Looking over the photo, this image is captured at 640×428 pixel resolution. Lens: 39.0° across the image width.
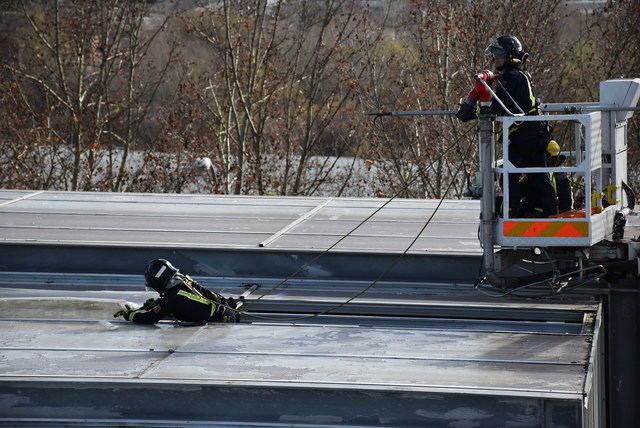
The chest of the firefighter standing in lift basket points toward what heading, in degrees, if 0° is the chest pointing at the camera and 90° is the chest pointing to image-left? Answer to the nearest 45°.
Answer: approximately 90°

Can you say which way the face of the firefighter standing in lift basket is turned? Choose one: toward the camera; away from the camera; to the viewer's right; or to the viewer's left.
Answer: to the viewer's left

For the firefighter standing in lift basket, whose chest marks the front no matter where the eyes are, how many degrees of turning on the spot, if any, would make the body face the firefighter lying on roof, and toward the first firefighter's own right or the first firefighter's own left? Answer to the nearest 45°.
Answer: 0° — they already face them
